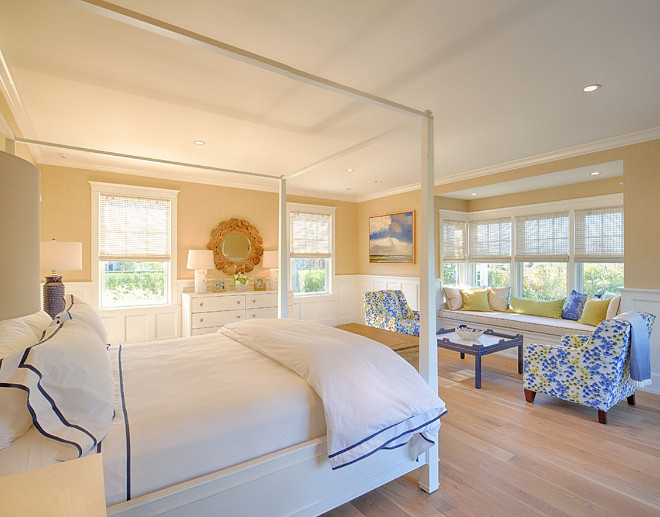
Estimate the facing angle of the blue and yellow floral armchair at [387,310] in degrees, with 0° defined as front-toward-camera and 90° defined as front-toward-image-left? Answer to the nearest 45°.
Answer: approximately 315°

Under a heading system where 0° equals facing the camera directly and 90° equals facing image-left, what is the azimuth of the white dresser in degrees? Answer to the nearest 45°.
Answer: approximately 315°

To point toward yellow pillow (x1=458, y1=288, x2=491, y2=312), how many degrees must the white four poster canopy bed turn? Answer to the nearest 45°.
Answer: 0° — it already faces it

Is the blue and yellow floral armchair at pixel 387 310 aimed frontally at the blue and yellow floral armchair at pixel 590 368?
yes

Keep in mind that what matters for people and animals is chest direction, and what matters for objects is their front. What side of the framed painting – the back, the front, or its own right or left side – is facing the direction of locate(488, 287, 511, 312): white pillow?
left

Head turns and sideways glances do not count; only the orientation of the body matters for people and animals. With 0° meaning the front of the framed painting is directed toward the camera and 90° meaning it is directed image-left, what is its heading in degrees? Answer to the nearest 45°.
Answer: approximately 45°

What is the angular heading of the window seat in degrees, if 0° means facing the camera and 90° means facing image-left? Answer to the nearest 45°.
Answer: approximately 45°

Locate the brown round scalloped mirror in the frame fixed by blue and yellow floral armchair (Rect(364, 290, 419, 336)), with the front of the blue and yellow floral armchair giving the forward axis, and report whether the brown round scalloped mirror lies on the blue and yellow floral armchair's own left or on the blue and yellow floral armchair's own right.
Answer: on the blue and yellow floral armchair's own right

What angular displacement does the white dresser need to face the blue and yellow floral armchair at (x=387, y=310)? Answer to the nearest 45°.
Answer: approximately 45° to its left
